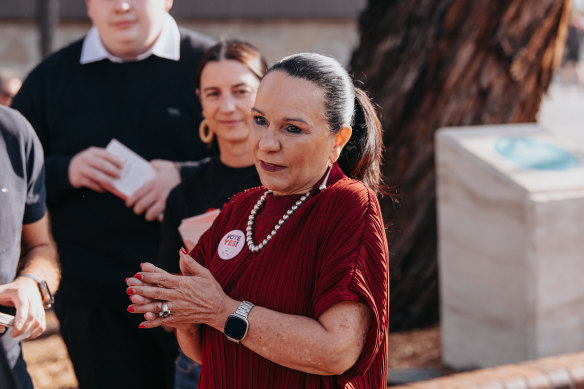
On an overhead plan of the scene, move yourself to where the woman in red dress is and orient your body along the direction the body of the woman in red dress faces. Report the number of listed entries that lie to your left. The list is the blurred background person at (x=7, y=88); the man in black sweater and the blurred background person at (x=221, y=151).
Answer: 0

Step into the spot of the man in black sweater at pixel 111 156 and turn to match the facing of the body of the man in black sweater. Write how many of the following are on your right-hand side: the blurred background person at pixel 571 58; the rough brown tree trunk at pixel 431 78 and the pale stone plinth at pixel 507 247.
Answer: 0

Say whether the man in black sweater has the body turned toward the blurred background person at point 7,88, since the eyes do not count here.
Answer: no

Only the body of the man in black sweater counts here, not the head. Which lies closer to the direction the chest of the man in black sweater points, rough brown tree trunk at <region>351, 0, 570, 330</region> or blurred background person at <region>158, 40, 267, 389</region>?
the blurred background person

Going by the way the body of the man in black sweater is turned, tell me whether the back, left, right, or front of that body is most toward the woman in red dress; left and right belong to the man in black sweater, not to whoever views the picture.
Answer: front

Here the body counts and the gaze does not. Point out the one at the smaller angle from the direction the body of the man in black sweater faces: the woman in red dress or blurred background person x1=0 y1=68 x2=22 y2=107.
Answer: the woman in red dress

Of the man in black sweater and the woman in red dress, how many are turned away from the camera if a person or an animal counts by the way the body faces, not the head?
0

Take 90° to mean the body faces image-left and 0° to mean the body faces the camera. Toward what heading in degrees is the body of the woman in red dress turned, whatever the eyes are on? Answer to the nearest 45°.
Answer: approximately 45°

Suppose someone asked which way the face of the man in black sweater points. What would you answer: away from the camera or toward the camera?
toward the camera

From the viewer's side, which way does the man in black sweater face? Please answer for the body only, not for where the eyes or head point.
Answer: toward the camera

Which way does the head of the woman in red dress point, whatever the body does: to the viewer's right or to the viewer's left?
to the viewer's left

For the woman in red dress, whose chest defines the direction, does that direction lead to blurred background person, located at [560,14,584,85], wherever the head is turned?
no

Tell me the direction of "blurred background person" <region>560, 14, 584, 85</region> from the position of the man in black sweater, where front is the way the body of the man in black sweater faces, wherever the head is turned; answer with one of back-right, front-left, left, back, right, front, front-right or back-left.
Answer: back-left

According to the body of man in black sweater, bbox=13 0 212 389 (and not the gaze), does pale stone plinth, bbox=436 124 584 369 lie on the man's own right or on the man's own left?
on the man's own left

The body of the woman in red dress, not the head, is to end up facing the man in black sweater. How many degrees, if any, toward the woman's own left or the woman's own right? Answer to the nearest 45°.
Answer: approximately 90° to the woman's own right

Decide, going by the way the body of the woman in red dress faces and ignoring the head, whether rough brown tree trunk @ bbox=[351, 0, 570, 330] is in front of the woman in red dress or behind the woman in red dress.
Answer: behind

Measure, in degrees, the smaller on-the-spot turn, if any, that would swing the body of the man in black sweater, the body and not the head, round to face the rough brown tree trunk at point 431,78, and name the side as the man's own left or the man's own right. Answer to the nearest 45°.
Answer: approximately 135° to the man's own left
